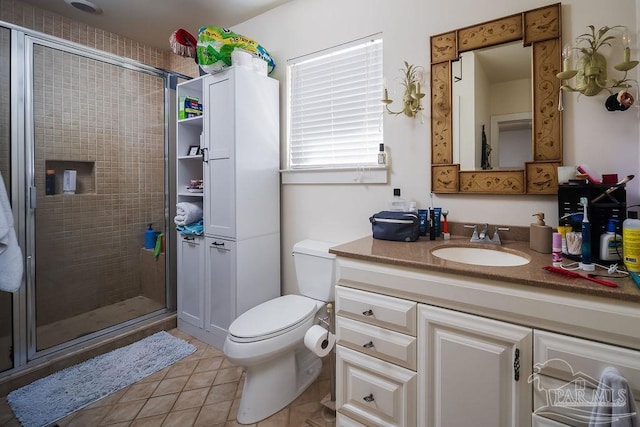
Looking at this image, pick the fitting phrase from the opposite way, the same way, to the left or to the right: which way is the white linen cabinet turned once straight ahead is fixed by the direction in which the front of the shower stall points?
to the right

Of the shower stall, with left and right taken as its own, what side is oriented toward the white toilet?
front

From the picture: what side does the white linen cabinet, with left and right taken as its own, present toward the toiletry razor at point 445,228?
left

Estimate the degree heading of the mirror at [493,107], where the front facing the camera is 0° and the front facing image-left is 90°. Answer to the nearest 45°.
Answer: approximately 45°

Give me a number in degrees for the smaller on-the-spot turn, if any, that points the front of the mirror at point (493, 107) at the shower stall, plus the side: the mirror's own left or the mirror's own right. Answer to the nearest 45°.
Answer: approximately 45° to the mirror's own right

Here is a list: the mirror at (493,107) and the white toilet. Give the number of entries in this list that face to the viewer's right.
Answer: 0

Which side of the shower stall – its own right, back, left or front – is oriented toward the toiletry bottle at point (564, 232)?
front
